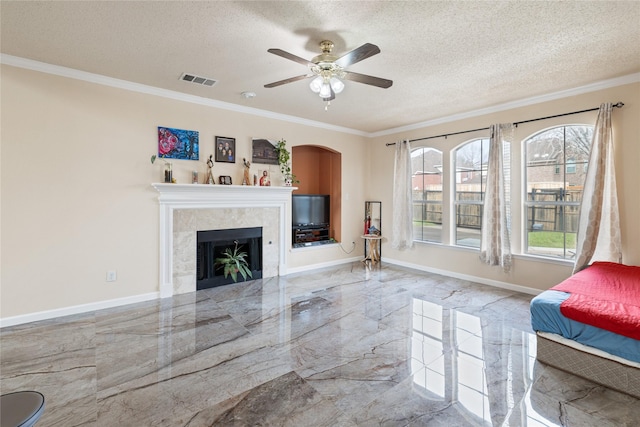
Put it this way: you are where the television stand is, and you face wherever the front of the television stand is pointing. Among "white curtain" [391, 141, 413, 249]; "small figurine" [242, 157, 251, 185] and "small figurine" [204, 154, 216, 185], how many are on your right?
2

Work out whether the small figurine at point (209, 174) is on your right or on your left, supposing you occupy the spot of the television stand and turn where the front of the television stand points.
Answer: on your right

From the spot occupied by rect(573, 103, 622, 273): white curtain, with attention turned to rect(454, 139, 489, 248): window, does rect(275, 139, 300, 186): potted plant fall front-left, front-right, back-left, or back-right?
front-left

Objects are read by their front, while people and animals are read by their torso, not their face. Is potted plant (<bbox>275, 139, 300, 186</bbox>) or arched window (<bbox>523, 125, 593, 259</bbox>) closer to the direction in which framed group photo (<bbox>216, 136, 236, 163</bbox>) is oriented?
the arched window

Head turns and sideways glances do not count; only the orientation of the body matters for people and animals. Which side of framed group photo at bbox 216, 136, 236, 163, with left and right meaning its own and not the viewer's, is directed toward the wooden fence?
left

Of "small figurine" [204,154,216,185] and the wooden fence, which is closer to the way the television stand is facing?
the wooden fence

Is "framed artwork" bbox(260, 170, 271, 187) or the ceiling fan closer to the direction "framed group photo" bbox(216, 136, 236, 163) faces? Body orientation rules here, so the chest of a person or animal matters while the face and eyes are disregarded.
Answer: the ceiling fan

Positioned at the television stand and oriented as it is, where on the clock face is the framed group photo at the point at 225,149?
The framed group photo is roughly at 3 o'clock from the television stand.

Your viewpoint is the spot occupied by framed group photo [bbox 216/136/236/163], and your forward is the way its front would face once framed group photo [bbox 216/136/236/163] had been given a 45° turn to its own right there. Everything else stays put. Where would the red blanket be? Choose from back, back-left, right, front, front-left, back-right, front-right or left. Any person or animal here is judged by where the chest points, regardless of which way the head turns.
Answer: left

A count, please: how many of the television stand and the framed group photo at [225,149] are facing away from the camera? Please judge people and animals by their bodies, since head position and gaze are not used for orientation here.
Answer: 0

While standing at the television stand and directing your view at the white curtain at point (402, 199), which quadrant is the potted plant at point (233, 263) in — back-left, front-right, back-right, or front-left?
back-right

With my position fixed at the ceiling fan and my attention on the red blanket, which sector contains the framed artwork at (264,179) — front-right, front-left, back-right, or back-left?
back-left

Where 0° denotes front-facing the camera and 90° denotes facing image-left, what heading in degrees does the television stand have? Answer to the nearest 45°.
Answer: approximately 315°

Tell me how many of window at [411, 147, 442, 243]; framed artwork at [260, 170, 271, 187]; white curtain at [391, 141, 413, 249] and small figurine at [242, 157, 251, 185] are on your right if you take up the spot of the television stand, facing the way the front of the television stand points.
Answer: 2

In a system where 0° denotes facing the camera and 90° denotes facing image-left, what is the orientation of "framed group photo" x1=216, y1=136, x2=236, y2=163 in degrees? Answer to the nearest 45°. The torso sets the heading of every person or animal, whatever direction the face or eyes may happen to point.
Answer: approximately 0°

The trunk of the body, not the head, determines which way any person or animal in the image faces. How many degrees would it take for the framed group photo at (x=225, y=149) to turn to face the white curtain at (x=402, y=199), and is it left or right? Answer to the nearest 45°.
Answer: approximately 90° to its left
